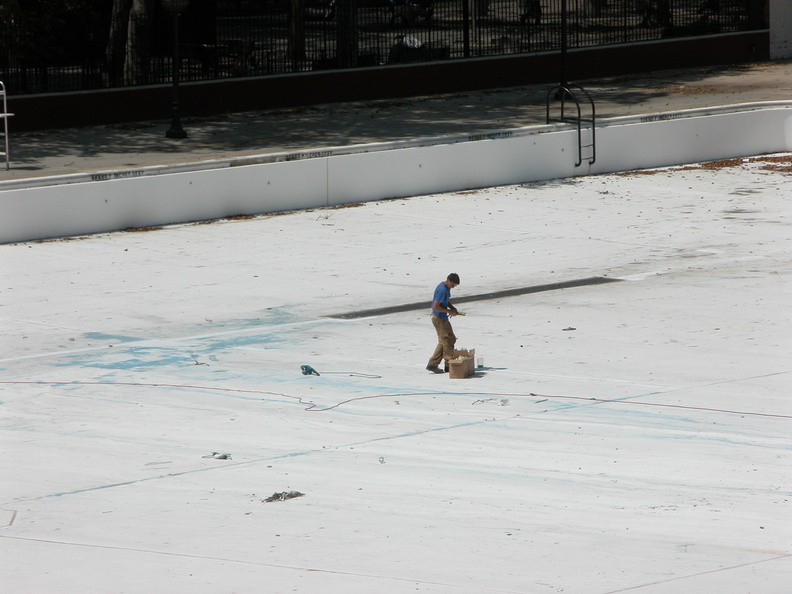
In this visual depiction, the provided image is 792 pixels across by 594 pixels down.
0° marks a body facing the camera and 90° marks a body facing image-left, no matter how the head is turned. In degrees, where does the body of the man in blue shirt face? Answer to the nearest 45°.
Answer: approximately 270°

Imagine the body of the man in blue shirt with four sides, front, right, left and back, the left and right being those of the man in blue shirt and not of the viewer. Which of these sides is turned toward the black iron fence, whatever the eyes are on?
left

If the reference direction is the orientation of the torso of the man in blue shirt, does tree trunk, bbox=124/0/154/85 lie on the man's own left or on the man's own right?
on the man's own left

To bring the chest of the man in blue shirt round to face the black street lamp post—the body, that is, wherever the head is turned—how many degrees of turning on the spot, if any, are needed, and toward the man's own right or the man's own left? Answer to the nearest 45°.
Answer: approximately 90° to the man's own left

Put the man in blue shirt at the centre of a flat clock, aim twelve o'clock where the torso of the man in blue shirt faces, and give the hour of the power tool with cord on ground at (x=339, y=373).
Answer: The power tool with cord on ground is roughly at 6 o'clock from the man in blue shirt.
